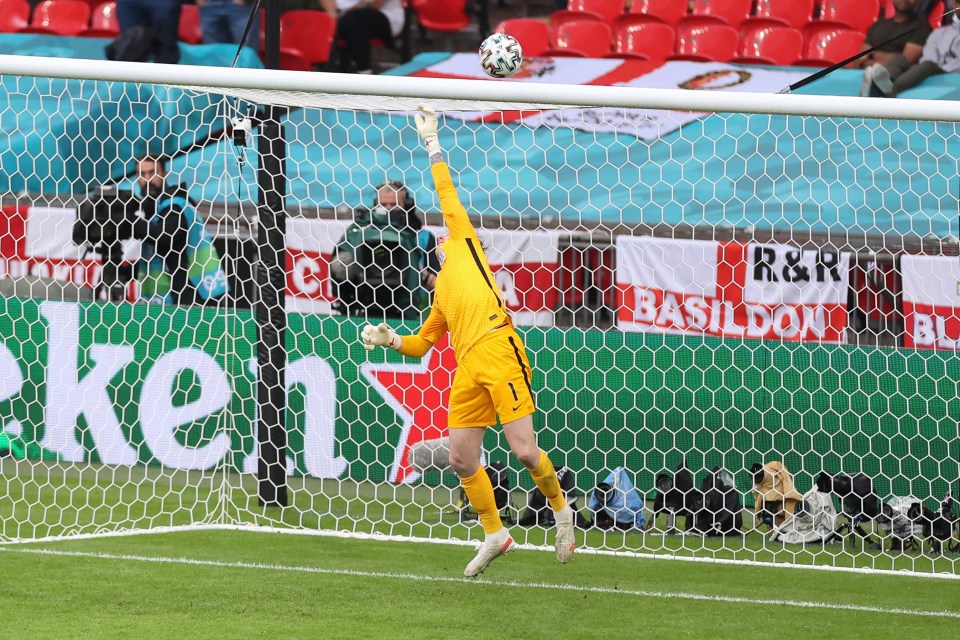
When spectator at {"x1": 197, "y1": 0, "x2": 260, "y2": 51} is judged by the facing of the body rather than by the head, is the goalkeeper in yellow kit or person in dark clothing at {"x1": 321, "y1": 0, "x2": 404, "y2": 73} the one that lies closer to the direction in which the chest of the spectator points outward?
the goalkeeper in yellow kit

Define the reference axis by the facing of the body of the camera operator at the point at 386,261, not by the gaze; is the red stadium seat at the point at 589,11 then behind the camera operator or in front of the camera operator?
behind

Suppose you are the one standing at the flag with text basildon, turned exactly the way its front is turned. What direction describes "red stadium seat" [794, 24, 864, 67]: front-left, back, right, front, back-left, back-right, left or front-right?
back

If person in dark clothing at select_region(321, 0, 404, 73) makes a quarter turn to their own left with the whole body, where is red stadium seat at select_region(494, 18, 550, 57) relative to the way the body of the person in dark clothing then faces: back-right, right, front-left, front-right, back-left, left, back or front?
front-left

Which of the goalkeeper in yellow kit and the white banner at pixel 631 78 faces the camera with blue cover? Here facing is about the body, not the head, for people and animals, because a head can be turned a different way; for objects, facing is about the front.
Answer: the white banner

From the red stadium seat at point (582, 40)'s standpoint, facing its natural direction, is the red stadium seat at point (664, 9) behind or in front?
behind

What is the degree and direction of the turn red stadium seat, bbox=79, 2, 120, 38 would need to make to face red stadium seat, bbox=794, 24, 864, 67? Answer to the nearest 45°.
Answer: approximately 90° to its left

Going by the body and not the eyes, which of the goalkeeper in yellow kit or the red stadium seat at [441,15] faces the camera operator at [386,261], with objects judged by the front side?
the red stadium seat
